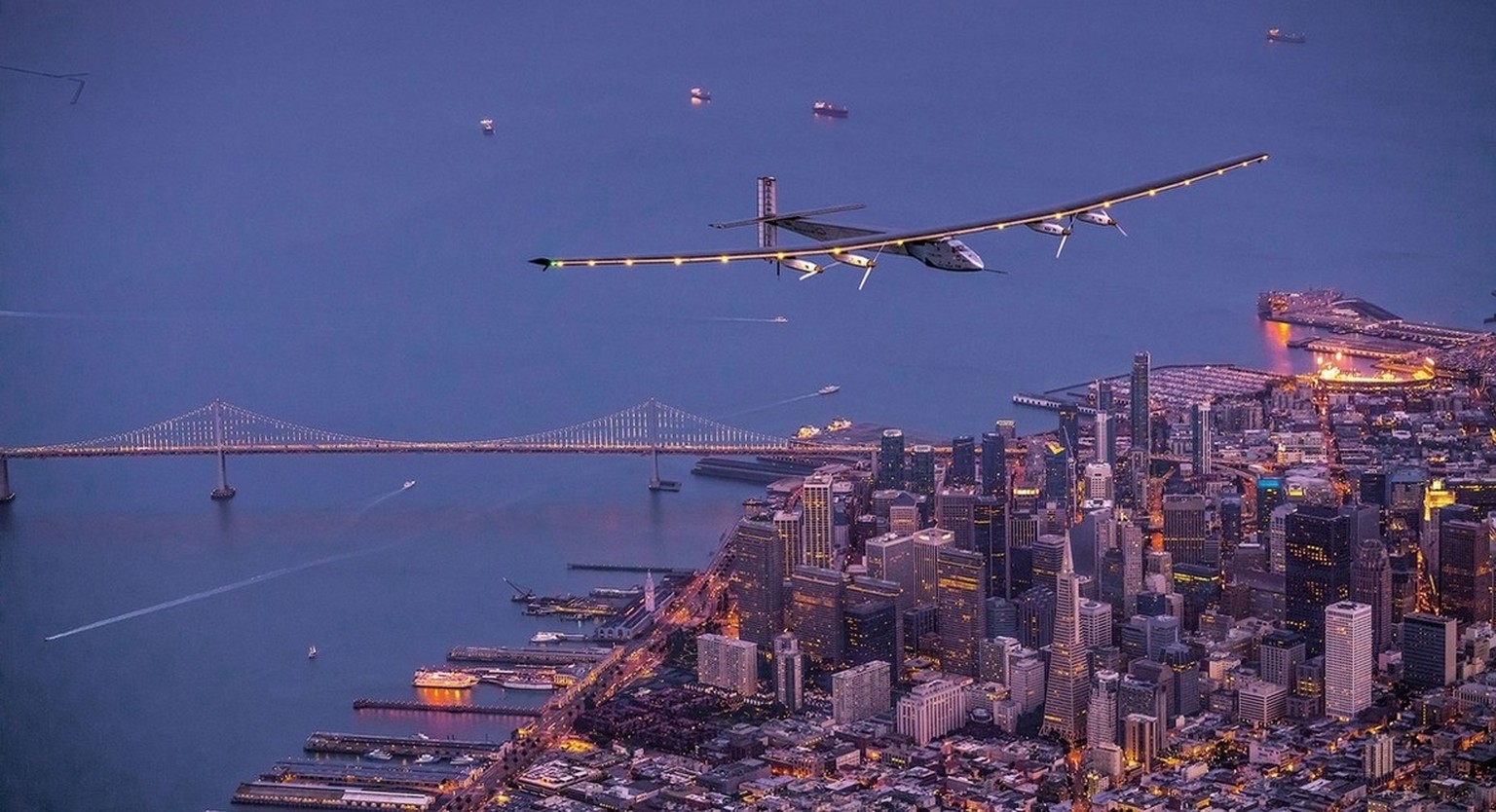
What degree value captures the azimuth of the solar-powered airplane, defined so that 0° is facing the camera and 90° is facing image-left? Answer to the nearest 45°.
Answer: approximately 315°

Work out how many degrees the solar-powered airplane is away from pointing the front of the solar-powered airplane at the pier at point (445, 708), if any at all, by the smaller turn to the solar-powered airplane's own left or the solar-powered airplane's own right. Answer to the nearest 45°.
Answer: approximately 180°

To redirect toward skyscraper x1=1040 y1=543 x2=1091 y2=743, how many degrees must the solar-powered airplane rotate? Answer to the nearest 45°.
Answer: approximately 135° to its left

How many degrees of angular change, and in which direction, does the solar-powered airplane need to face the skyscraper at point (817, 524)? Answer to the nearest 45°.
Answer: approximately 135° to its left

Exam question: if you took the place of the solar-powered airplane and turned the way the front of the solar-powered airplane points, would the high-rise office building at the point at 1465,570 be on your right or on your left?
on your left
